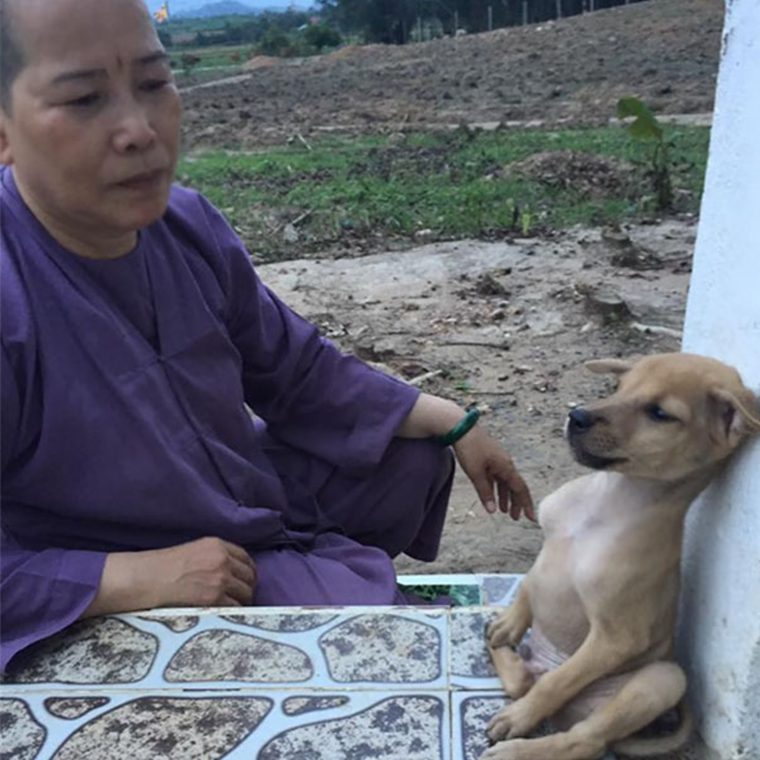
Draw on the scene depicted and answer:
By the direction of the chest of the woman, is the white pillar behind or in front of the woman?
in front

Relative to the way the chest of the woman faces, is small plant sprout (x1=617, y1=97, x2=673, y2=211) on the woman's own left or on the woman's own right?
on the woman's own left

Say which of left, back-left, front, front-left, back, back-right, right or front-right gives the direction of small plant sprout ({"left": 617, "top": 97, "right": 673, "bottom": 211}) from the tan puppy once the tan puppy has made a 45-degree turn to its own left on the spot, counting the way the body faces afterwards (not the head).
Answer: back

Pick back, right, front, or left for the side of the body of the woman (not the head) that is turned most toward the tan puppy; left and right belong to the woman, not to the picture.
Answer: front

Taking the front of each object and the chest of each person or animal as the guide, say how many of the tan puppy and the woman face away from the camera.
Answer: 0

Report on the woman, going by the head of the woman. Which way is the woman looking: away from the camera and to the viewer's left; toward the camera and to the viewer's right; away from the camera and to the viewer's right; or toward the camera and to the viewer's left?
toward the camera and to the viewer's right

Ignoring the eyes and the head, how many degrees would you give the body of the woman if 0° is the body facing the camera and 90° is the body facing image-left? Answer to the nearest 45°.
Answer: approximately 315°
